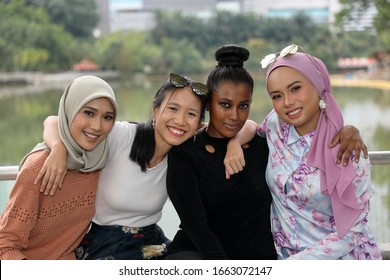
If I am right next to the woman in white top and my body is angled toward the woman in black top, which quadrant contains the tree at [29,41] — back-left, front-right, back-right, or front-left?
back-left

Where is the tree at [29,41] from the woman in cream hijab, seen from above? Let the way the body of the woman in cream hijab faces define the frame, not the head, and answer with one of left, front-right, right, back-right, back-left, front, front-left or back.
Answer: back-left

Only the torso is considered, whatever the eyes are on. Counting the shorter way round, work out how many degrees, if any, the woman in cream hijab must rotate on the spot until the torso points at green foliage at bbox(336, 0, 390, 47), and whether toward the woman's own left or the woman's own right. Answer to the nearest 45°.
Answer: approximately 90° to the woman's own left

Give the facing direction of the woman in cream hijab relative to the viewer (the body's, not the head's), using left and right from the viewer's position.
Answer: facing the viewer and to the right of the viewer

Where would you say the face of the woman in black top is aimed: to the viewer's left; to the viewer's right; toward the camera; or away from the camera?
toward the camera

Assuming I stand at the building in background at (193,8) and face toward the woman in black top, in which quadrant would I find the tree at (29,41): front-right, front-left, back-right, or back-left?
front-right

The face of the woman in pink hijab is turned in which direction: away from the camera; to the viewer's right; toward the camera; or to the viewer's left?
toward the camera
